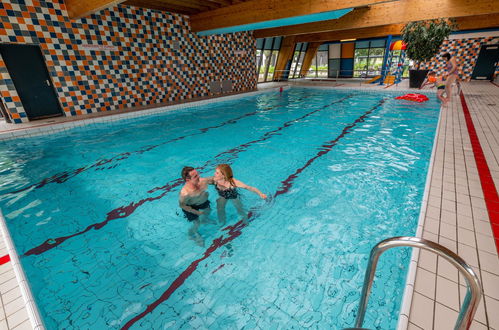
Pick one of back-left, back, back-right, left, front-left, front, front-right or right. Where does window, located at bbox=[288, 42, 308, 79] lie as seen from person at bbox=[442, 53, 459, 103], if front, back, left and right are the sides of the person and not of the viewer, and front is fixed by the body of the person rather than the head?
front-right

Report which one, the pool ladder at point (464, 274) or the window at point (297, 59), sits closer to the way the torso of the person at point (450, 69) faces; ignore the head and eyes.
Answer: the window

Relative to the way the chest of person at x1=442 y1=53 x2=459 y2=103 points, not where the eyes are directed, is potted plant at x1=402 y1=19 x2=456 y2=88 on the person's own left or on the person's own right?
on the person's own right

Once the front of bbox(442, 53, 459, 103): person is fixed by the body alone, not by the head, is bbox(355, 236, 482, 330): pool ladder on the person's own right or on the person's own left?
on the person's own left

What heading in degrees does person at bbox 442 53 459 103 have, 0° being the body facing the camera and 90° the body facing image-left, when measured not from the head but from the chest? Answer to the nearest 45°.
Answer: approximately 90°

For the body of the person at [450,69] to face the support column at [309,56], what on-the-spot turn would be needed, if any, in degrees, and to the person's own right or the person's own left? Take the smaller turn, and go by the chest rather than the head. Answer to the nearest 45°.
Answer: approximately 45° to the person's own right

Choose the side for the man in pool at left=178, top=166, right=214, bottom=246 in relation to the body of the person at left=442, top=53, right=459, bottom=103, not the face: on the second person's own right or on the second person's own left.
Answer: on the second person's own left
